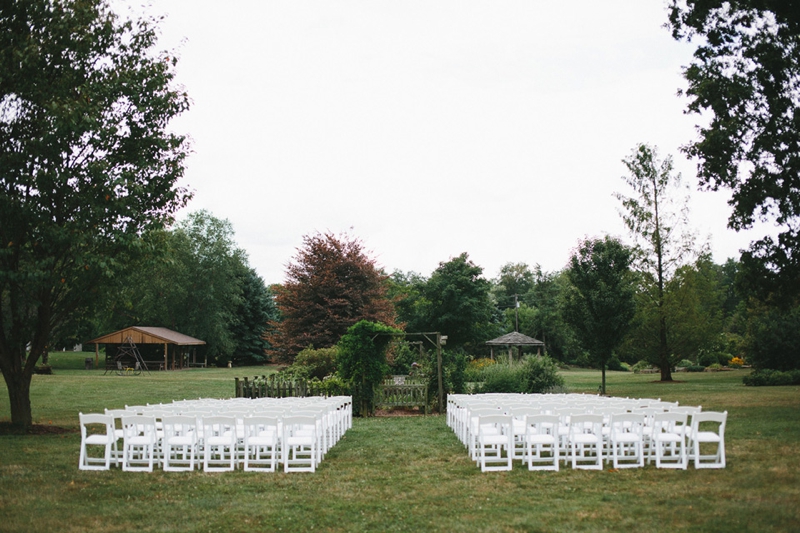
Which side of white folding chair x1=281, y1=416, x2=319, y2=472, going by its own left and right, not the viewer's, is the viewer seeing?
back

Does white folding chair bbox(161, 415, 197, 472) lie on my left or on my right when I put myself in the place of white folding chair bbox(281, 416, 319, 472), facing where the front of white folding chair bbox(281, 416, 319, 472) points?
on my left

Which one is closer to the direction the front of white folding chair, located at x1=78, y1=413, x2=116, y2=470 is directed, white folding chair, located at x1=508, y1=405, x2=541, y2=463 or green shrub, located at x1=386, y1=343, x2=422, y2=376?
the green shrub

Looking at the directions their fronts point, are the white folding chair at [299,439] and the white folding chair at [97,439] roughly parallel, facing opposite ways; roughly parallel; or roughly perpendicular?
roughly parallel

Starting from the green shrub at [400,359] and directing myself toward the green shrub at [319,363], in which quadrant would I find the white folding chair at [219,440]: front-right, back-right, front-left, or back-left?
front-left

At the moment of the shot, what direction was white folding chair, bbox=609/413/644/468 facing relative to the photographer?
facing away from the viewer

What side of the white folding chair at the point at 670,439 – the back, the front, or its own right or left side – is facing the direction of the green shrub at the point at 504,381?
front

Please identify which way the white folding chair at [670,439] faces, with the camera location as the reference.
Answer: facing away from the viewer

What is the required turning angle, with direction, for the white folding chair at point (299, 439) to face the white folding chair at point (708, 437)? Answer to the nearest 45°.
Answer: approximately 90° to its right

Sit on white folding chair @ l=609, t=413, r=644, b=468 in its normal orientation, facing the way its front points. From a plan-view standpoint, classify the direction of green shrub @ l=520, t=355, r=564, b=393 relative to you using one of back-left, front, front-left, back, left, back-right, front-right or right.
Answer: front

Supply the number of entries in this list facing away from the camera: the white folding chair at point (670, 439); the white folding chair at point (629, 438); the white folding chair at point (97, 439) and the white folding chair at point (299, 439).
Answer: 4

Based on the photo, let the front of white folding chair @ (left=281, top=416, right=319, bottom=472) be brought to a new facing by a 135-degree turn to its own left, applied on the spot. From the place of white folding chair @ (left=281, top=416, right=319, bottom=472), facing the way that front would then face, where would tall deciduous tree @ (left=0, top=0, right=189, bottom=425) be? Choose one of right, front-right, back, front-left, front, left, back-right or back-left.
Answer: right

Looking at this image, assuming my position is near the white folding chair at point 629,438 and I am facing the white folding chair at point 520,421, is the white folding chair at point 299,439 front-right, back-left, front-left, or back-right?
front-left

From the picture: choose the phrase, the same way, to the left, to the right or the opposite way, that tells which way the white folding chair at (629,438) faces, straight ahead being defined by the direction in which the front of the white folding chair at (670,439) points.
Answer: the same way

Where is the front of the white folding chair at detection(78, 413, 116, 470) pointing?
away from the camera
